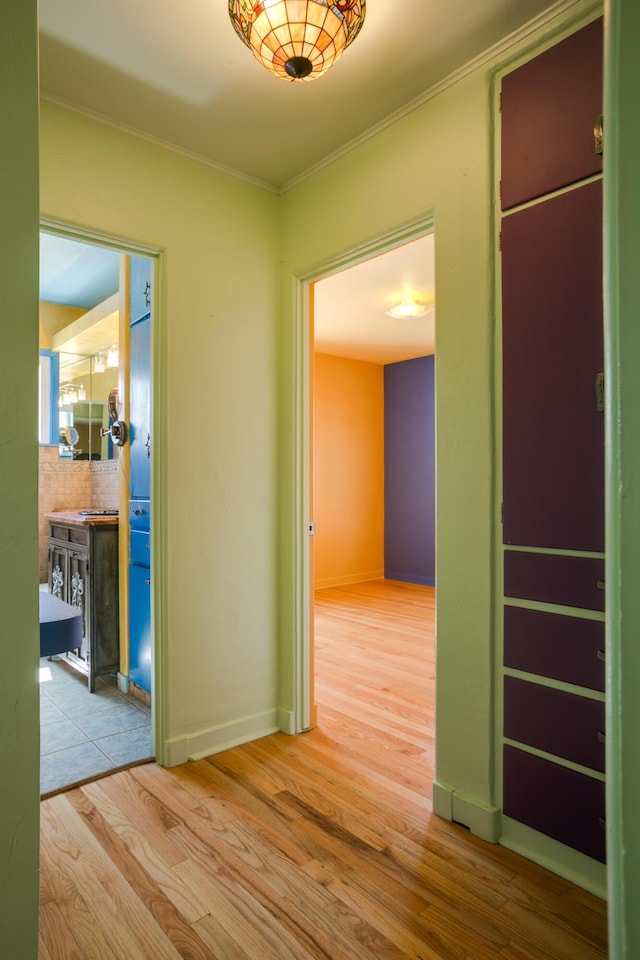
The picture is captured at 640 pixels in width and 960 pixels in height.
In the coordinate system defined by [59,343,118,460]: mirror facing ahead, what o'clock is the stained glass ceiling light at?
The stained glass ceiling light is roughly at 10 o'clock from the mirror.

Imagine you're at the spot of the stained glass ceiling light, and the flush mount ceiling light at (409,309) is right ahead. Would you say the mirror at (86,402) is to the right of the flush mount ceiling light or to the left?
left

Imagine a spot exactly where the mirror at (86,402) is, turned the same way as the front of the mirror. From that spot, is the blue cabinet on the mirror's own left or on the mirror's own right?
on the mirror's own left

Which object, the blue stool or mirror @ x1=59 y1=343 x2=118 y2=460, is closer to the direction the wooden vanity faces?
the blue stool

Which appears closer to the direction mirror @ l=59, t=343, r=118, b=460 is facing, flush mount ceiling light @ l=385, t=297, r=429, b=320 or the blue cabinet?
the blue cabinet

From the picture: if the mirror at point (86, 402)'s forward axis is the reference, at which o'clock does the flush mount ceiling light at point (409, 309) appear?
The flush mount ceiling light is roughly at 8 o'clock from the mirror.

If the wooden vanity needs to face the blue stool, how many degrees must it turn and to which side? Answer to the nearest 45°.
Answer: approximately 45° to its left

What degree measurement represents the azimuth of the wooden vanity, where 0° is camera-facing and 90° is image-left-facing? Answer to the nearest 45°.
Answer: approximately 45°

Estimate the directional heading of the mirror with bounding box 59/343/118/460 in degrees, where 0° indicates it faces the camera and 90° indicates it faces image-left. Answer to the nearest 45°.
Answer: approximately 45°

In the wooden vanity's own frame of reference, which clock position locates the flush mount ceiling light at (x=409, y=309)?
The flush mount ceiling light is roughly at 7 o'clock from the wooden vanity.

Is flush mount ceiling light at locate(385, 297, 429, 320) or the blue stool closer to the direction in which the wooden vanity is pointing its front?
the blue stool
